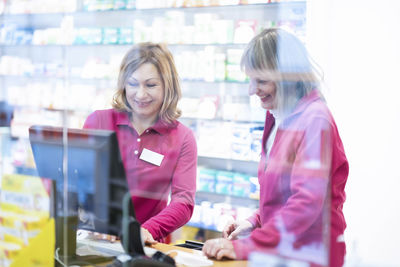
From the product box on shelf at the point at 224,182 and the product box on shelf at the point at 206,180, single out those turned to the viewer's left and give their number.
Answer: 0

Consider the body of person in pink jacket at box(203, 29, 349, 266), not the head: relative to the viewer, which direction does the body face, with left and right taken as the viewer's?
facing to the left of the viewer

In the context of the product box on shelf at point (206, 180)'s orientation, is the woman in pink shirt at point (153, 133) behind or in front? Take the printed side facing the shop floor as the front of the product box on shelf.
in front

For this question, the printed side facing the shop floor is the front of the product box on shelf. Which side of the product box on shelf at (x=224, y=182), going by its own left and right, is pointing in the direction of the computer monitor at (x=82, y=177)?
front

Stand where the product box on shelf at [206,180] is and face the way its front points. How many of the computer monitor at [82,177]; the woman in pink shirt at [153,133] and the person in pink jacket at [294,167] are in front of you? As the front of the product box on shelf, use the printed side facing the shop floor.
3

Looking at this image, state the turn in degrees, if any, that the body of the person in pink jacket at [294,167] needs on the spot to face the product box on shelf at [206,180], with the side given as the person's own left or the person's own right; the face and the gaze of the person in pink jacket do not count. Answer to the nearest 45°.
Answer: approximately 90° to the person's own right
